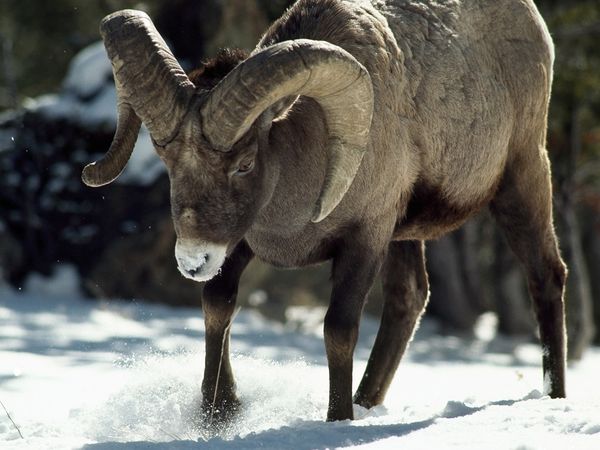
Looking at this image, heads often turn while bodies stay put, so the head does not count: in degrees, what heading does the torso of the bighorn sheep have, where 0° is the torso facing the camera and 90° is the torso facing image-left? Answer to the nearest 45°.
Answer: approximately 45°
